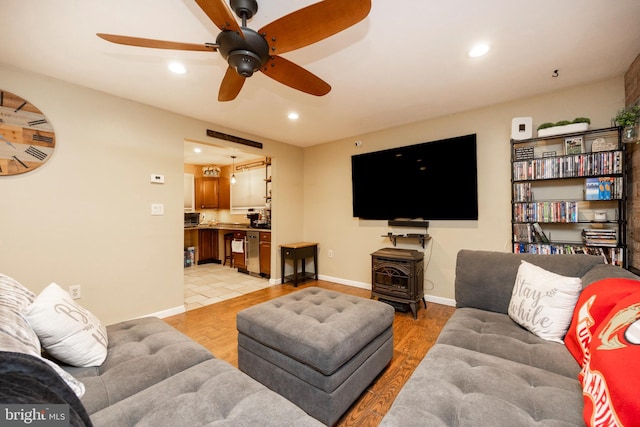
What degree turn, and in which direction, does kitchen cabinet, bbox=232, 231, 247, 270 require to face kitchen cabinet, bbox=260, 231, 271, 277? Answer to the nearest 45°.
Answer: approximately 90° to its left

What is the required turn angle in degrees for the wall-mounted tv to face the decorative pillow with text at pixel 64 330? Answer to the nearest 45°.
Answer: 0° — it already faces it

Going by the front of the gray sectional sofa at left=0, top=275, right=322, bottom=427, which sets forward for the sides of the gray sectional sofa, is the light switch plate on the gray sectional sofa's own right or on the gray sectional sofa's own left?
on the gray sectional sofa's own left

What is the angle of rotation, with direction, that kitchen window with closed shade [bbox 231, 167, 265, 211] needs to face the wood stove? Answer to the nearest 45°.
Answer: approximately 90° to its left

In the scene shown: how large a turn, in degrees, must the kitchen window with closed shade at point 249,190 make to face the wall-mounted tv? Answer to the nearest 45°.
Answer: approximately 90° to its left

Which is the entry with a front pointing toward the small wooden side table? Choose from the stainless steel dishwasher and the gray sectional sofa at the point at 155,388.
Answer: the gray sectional sofa

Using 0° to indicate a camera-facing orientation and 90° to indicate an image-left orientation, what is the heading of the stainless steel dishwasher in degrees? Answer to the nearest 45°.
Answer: approximately 45°

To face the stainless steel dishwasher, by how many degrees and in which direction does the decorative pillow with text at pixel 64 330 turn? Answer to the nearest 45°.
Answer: approximately 90° to its left
